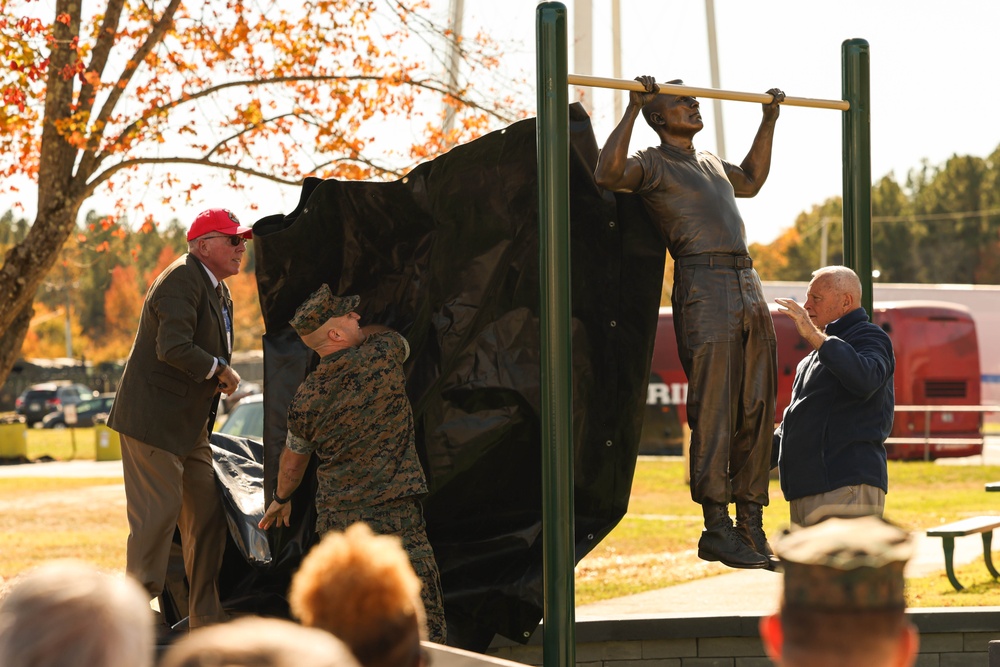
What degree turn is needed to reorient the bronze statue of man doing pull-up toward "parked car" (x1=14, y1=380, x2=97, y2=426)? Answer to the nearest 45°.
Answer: approximately 180°

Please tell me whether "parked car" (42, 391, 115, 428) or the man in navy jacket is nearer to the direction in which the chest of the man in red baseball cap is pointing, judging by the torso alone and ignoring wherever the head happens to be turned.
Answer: the man in navy jacket

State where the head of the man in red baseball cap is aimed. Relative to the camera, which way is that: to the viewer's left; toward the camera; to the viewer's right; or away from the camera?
to the viewer's right

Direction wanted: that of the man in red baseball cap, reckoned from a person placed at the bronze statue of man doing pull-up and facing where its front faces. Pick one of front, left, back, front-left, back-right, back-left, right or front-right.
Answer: back-right

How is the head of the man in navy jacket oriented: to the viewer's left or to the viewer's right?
to the viewer's left

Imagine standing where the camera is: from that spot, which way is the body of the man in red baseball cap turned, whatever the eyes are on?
to the viewer's right

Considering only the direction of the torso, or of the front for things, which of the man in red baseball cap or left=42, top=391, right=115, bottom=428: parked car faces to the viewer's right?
the man in red baseball cap

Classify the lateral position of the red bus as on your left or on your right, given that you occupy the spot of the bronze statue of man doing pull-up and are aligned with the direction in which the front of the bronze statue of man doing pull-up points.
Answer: on your left

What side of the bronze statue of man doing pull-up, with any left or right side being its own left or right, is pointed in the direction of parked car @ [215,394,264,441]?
back

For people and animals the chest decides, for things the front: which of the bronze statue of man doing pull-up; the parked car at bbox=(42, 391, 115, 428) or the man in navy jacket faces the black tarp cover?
the man in navy jacket
